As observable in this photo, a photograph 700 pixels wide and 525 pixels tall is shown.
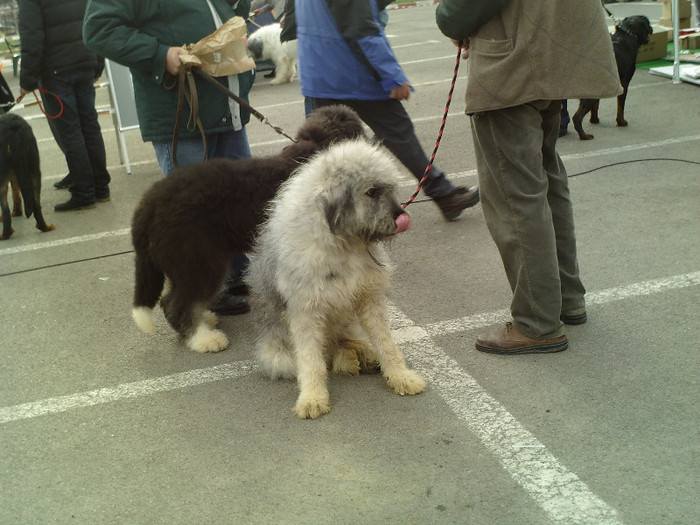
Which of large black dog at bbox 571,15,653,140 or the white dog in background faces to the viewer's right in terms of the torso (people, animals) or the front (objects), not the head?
the large black dog

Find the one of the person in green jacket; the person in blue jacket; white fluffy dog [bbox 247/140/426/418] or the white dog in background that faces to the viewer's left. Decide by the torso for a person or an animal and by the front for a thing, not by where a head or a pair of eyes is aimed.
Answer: the white dog in background

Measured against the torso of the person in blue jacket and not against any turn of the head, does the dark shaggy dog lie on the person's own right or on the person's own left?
on the person's own right

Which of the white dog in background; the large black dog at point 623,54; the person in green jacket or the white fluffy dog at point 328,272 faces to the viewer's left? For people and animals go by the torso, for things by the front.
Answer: the white dog in background

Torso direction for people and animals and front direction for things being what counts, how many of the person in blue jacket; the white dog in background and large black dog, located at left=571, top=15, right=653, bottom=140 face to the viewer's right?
2

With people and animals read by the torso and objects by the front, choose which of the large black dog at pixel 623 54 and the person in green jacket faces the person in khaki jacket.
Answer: the person in green jacket

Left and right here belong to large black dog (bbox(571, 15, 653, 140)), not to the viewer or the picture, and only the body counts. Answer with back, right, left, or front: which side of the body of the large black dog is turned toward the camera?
right

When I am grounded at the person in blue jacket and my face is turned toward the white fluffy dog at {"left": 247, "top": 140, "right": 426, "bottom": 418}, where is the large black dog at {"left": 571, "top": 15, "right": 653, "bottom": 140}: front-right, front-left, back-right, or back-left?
back-left

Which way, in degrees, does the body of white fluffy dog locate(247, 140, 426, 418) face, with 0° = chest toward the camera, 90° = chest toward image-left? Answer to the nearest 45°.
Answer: approximately 315°

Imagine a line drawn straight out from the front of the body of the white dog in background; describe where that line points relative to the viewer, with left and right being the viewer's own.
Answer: facing to the left of the viewer

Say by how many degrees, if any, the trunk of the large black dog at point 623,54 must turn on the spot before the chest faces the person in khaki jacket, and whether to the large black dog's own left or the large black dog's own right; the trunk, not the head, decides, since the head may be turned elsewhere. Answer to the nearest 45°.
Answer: approximately 90° to the large black dog's own right

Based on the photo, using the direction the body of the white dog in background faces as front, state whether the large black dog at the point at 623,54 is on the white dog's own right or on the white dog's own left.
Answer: on the white dog's own left

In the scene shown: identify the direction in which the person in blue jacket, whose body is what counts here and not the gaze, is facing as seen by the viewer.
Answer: to the viewer's right
